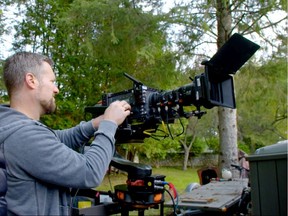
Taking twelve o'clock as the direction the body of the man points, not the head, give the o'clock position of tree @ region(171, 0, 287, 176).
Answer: The tree is roughly at 10 o'clock from the man.

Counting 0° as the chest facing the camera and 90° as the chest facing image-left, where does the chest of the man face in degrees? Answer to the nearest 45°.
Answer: approximately 270°

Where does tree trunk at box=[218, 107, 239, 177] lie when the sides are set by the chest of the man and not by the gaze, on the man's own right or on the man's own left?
on the man's own left

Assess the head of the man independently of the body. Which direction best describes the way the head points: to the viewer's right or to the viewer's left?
to the viewer's right
